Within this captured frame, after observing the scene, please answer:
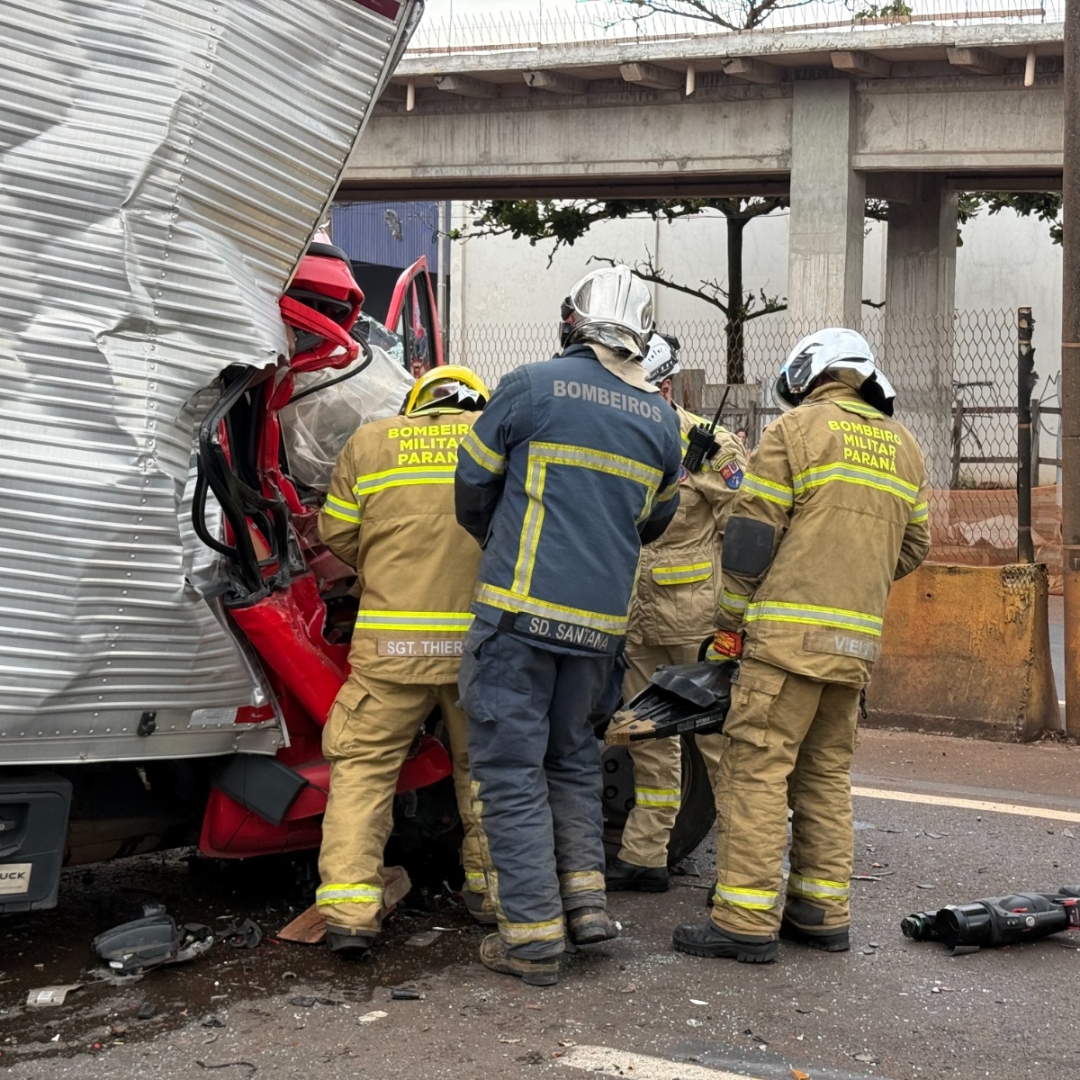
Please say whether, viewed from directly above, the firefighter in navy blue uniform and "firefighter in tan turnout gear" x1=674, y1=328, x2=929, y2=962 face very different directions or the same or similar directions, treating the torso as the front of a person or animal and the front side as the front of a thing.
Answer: same or similar directions

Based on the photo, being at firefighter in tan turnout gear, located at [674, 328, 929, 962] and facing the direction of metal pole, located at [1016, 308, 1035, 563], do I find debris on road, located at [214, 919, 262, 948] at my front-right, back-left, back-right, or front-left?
back-left

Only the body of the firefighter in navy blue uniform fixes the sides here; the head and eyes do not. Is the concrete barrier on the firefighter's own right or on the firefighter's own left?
on the firefighter's own right

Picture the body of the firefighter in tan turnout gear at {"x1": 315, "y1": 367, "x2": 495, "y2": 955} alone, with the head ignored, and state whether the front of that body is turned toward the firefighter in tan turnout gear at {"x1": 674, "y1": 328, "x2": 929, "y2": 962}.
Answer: no

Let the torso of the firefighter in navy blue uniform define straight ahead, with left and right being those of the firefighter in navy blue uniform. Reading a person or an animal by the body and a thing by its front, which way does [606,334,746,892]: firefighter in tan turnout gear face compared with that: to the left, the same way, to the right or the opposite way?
to the left

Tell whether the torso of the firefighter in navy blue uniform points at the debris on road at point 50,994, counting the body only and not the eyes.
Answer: no

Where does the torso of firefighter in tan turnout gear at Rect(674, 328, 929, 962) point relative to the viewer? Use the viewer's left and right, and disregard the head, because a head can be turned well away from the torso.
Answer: facing away from the viewer and to the left of the viewer

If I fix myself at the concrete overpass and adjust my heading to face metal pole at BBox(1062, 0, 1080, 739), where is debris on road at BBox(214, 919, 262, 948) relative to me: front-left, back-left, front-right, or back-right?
front-right

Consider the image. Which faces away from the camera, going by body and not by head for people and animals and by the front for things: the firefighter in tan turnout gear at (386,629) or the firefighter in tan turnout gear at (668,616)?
the firefighter in tan turnout gear at (386,629)

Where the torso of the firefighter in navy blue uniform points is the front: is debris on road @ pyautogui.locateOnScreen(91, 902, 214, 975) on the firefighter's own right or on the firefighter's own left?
on the firefighter's own left

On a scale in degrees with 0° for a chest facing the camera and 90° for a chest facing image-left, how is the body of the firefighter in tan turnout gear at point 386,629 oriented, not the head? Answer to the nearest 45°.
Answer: approximately 180°

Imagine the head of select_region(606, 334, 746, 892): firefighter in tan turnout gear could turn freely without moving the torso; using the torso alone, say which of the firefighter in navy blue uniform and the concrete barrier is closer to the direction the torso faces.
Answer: the firefighter in navy blue uniform

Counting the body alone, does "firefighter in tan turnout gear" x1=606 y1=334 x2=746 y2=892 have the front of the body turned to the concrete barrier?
no

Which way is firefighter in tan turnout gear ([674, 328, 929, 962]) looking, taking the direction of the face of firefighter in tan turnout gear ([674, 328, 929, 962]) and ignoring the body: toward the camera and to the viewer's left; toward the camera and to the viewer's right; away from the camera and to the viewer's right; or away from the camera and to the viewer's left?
away from the camera and to the viewer's left

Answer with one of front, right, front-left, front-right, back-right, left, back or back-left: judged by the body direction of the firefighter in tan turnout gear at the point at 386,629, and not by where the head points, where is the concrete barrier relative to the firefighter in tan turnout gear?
front-right

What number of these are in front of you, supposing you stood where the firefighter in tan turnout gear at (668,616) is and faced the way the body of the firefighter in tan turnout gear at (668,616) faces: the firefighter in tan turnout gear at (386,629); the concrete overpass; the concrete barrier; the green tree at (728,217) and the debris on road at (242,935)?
2

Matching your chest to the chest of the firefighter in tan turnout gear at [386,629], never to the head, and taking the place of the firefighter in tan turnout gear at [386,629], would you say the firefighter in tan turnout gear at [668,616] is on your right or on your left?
on your right

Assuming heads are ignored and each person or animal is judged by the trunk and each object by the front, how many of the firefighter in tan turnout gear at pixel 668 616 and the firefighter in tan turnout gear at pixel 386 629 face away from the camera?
1
